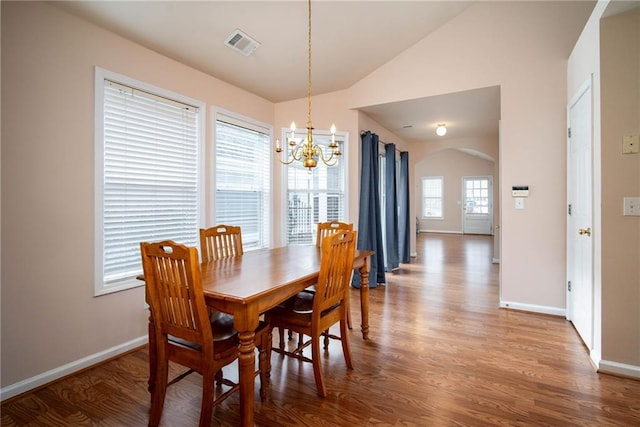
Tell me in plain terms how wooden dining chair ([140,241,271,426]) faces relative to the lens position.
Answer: facing away from the viewer and to the right of the viewer

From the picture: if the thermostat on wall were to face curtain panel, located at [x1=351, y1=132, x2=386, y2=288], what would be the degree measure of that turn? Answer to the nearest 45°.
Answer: approximately 90° to its right

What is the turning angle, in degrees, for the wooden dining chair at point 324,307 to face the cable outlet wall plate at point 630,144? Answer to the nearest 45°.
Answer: approximately 135° to its right

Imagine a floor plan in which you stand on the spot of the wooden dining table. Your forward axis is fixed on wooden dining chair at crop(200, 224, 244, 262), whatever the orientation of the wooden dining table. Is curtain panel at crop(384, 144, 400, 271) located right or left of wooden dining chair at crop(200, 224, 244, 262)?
right

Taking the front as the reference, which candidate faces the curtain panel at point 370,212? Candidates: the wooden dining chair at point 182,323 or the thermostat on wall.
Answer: the wooden dining chair

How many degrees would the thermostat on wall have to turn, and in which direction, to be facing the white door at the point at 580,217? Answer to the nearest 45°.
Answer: approximately 45° to its left

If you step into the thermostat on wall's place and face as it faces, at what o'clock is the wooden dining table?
The wooden dining table is roughly at 1 o'clock from the thermostat on wall.

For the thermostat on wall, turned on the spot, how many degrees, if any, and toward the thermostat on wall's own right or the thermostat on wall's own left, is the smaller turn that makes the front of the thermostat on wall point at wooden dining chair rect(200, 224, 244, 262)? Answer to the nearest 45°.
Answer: approximately 45° to the thermostat on wall's own right

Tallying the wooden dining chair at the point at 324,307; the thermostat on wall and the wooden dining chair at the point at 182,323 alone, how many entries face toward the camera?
1

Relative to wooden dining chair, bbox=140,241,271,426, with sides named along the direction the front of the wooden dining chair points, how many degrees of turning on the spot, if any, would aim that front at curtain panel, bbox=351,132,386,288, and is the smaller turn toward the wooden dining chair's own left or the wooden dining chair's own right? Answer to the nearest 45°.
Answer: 0° — it already faces it

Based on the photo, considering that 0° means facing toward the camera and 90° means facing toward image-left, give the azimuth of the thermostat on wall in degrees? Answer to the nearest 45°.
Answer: approximately 0°

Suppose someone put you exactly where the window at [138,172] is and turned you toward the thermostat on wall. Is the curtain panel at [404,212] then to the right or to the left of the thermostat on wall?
left

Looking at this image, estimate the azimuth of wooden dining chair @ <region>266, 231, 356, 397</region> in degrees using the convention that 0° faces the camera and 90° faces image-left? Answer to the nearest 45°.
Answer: approximately 135°

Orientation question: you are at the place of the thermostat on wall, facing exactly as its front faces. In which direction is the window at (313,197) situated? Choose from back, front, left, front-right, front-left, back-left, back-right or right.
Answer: right

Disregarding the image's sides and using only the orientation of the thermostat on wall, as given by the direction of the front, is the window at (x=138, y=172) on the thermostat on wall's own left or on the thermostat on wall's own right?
on the thermostat on wall's own right

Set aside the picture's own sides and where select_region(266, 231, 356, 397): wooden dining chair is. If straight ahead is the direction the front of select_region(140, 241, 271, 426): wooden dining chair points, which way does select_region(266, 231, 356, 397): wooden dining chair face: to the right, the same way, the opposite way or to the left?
to the left

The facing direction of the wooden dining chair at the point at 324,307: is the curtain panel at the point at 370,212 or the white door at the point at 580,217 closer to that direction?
the curtain panel
